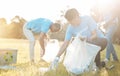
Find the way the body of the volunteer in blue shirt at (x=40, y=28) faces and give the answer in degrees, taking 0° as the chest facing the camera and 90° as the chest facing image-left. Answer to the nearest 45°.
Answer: approximately 270°

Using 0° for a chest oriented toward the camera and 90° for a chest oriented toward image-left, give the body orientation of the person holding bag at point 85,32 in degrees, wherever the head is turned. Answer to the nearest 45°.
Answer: approximately 45°
